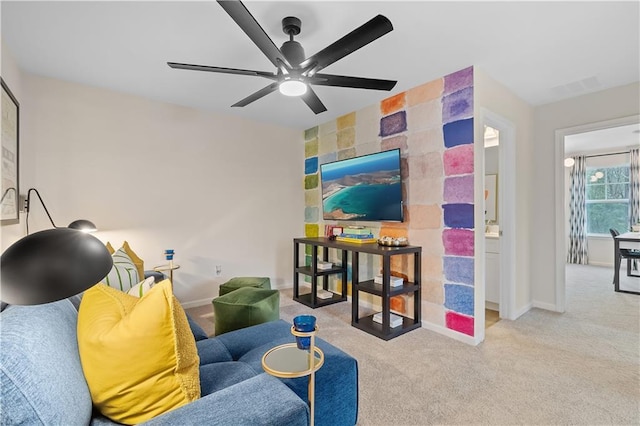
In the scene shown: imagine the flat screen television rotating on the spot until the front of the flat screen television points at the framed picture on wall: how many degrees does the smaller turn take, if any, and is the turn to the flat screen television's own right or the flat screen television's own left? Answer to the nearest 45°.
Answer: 0° — it already faces it

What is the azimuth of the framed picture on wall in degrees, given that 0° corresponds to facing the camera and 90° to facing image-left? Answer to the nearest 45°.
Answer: approximately 270°

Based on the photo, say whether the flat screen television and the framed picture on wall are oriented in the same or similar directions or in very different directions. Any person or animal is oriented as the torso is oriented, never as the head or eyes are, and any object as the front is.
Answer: very different directions

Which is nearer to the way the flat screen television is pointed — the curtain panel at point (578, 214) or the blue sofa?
the blue sofa

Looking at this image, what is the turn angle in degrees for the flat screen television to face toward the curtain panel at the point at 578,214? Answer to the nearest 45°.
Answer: approximately 180°

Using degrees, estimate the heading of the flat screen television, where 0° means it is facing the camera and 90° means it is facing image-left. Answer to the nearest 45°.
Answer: approximately 45°

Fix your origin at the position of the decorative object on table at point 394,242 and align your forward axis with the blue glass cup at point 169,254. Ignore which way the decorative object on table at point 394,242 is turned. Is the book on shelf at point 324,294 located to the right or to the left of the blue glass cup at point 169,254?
right
